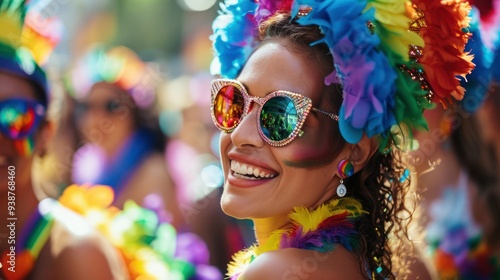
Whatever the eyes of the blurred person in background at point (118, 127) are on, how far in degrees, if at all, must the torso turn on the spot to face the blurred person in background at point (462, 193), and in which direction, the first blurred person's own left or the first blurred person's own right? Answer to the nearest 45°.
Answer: approximately 90° to the first blurred person's own left

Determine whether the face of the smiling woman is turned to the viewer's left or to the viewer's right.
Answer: to the viewer's left

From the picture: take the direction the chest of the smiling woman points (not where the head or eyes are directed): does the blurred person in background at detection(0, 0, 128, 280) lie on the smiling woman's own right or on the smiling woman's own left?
on the smiling woman's own right

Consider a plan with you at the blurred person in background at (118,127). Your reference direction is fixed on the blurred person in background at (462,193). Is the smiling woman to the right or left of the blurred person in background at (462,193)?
right

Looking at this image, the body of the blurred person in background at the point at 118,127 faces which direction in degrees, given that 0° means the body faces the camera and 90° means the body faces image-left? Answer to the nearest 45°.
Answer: approximately 45°

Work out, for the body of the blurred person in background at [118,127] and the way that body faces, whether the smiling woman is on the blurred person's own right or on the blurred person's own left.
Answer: on the blurred person's own left
